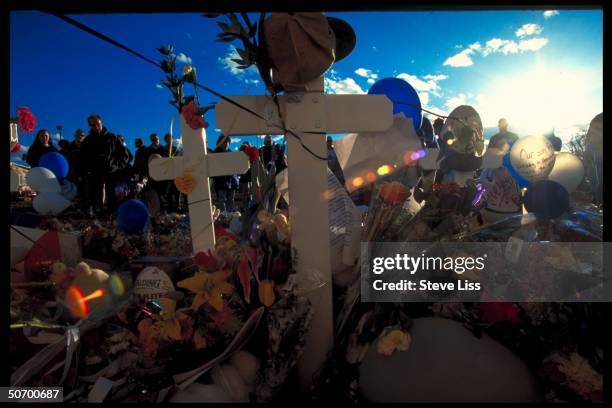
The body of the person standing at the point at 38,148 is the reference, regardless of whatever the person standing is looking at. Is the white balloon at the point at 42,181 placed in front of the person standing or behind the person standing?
in front

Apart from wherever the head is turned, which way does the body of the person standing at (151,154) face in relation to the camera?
toward the camera

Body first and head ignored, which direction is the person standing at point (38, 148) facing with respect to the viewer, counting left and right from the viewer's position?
facing the viewer and to the right of the viewer

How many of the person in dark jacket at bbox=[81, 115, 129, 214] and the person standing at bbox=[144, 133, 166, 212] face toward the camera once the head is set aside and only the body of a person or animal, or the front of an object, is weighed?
2

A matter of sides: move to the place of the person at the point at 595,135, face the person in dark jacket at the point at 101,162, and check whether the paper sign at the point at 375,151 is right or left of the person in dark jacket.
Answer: left

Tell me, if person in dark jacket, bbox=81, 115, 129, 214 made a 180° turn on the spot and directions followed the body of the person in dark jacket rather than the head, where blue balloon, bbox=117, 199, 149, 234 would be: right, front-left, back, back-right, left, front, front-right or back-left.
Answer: back

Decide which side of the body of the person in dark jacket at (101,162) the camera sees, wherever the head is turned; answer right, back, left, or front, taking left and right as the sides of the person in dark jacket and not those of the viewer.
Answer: front

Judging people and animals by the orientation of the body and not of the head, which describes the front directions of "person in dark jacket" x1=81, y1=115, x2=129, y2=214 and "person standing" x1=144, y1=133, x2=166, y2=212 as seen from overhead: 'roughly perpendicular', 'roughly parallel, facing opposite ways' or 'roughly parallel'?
roughly parallel

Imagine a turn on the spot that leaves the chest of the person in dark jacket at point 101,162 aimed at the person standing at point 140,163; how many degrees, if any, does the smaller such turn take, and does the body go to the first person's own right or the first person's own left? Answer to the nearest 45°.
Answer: approximately 135° to the first person's own left

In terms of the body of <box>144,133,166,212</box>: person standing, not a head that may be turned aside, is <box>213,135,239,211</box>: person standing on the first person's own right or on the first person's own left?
on the first person's own left
